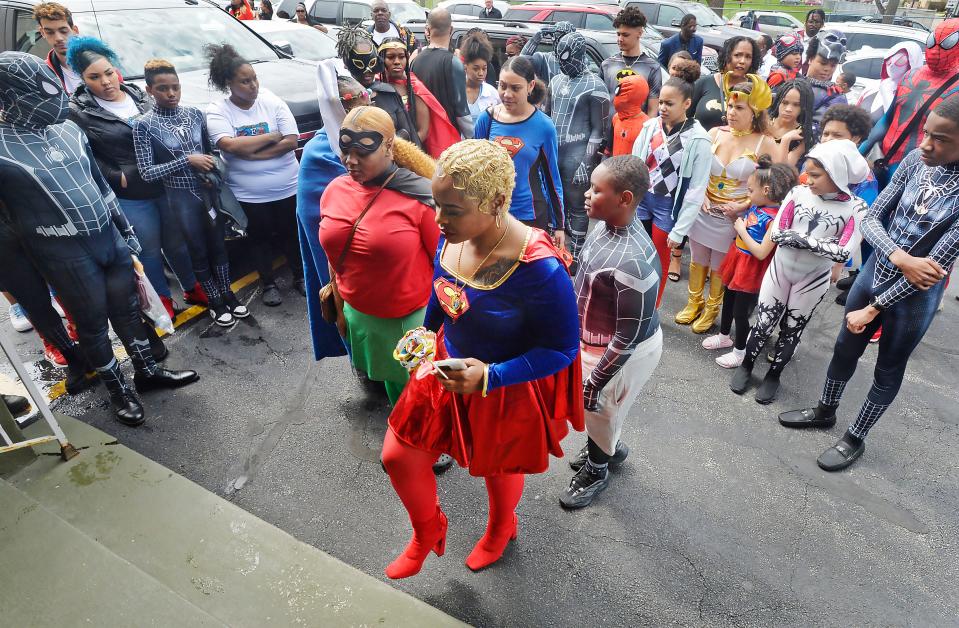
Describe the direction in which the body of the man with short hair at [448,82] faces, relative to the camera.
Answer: away from the camera

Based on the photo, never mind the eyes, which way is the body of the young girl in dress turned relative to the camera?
to the viewer's left

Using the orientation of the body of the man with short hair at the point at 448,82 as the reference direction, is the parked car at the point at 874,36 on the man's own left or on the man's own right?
on the man's own right

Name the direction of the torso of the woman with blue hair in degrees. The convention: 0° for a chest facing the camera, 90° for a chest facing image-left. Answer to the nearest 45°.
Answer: approximately 315°

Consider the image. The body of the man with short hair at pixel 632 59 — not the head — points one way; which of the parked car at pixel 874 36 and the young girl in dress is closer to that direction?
the young girl in dress

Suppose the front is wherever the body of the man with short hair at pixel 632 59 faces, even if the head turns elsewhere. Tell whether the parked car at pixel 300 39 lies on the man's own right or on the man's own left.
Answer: on the man's own right

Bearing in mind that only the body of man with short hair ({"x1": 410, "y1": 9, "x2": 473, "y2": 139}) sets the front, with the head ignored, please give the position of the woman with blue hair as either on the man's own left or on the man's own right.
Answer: on the man's own left
